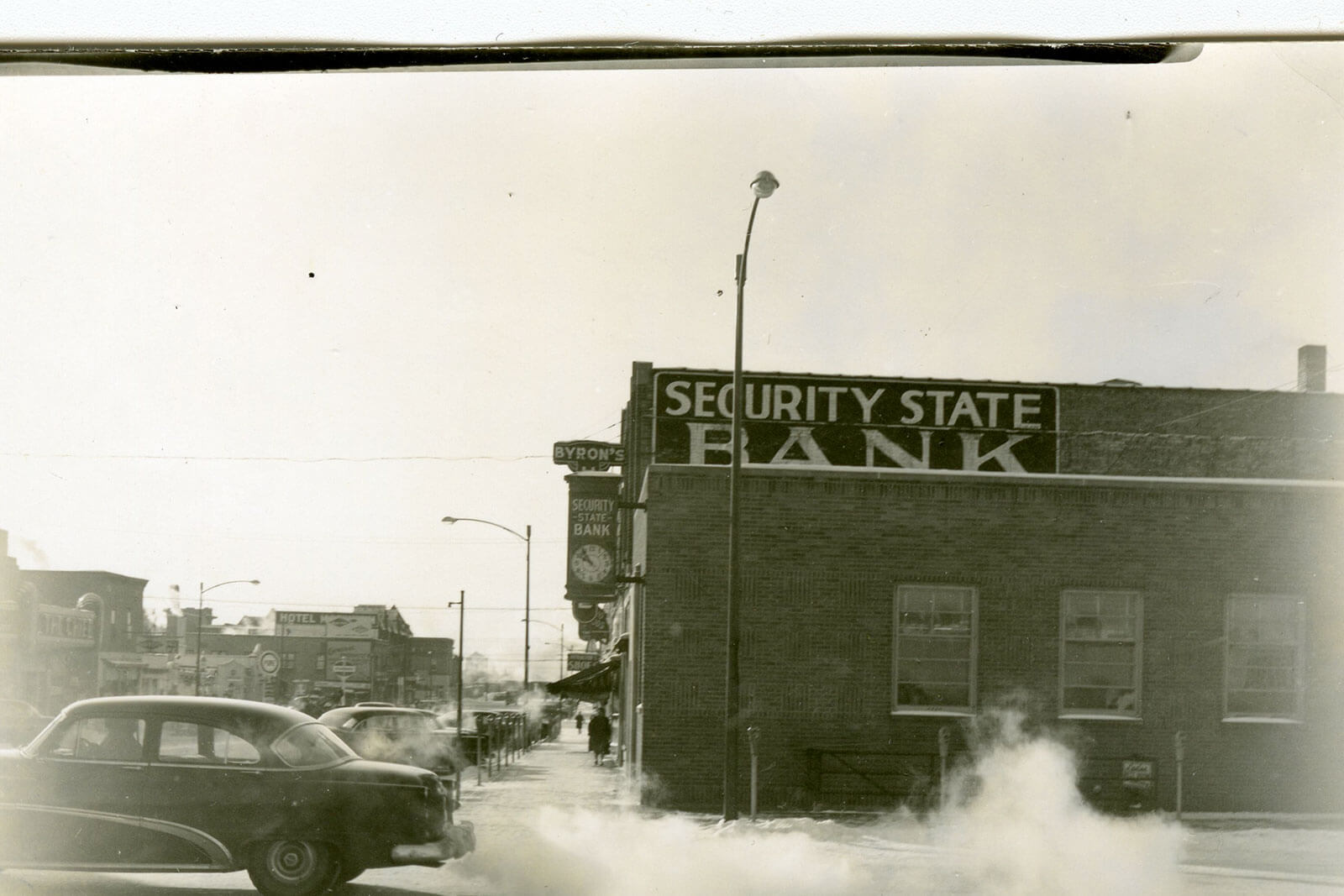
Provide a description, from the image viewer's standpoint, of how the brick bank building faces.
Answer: facing to the left of the viewer

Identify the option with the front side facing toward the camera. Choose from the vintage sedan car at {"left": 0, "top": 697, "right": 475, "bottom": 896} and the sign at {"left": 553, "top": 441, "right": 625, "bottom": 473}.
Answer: the sign

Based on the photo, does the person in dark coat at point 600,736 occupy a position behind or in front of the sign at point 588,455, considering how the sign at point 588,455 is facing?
behind

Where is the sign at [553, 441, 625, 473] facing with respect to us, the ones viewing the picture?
facing the viewer
